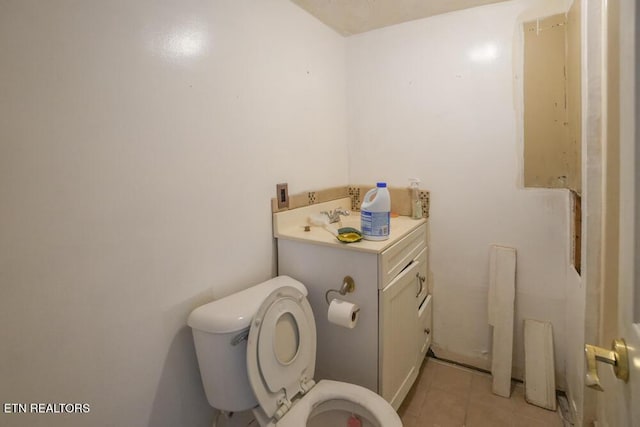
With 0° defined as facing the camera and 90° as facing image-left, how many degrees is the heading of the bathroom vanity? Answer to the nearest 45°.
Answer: approximately 315°

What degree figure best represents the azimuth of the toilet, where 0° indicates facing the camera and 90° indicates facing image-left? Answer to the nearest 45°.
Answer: approximately 315°

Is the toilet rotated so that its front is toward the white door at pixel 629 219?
yes
